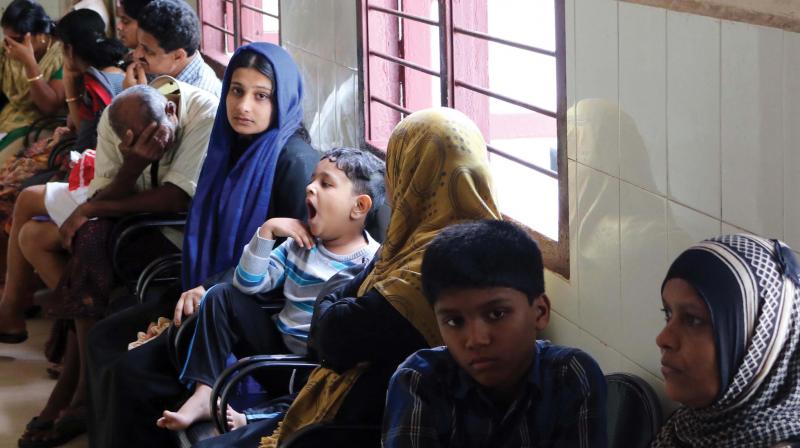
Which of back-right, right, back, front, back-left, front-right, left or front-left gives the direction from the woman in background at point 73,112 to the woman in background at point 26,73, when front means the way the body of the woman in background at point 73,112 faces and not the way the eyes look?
right

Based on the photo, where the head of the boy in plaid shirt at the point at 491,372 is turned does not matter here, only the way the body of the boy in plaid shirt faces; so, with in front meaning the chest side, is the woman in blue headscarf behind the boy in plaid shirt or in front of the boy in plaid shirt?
behind

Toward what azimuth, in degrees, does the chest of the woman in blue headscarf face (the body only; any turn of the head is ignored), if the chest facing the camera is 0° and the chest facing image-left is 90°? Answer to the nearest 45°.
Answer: approximately 45°

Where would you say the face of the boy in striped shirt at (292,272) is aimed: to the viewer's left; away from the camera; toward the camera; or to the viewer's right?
to the viewer's left

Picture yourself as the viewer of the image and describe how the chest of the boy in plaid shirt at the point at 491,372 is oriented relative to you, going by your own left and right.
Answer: facing the viewer

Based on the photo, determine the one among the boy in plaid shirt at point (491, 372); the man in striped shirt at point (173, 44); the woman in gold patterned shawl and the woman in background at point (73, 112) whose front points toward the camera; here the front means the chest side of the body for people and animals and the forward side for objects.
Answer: the boy in plaid shirt

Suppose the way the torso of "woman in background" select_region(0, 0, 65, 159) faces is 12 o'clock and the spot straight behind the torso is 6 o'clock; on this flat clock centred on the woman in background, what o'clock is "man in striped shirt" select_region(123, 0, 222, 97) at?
The man in striped shirt is roughly at 10 o'clock from the woman in background.

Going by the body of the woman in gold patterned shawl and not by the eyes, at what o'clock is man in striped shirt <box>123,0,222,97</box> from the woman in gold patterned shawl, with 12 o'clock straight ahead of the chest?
The man in striped shirt is roughly at 1 o'clock from the woman in gold patterned shawl.

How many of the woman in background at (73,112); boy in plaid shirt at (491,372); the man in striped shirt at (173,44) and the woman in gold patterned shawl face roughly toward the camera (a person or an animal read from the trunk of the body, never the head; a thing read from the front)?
1

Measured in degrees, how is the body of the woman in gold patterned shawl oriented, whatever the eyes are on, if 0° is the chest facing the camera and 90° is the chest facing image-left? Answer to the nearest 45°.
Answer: approximately 135°

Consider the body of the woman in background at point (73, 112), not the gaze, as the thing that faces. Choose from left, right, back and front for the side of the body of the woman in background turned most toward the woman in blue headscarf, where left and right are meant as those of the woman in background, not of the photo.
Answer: left
